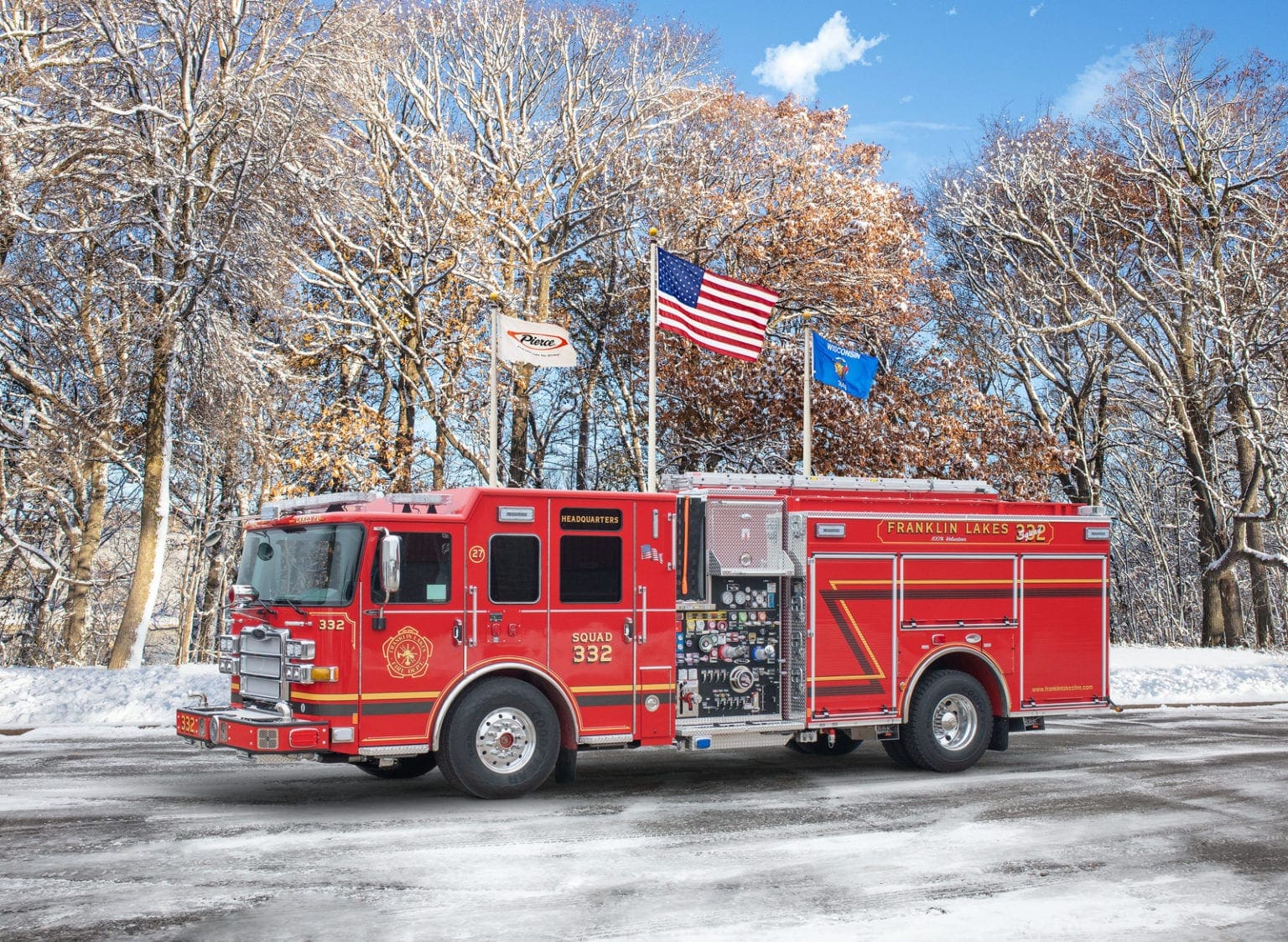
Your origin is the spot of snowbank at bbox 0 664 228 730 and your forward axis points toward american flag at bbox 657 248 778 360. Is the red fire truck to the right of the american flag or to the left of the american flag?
right

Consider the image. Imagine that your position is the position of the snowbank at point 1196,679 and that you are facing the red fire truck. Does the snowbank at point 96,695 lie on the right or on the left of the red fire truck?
right

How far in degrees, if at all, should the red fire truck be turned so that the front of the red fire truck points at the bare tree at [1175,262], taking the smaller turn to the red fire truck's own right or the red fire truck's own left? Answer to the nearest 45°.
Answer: approximately 180°

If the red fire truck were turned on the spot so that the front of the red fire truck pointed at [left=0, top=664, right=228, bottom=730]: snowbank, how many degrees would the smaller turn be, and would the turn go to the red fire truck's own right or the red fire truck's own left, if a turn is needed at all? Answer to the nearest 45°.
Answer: approximately 90° to the red fire truck's own right

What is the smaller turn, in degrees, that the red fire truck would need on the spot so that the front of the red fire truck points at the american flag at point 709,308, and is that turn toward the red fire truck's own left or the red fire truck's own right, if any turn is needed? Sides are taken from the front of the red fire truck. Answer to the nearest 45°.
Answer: approximately 135° to the red fire truck's own right

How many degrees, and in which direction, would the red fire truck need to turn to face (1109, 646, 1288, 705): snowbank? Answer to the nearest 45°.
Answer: approximately 180°

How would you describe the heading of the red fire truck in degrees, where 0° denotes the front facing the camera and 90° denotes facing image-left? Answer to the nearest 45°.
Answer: approximately 45°
